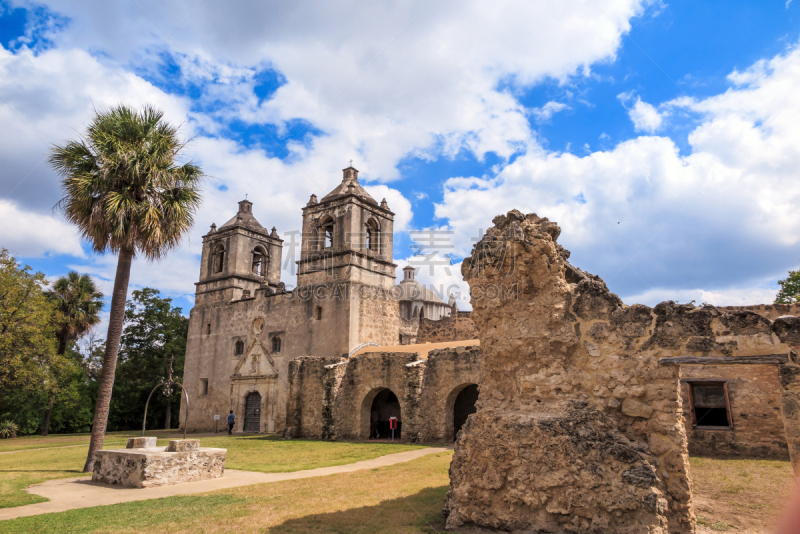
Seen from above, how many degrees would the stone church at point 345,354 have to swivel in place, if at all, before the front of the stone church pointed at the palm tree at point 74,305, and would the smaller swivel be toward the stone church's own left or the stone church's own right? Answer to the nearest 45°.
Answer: approximately 45° to the stone church's own right

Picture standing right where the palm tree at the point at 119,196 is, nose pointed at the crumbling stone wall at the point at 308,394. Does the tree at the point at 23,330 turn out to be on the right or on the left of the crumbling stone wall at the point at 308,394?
left

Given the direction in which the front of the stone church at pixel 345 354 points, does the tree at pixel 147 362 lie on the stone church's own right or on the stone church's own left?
on the stone church's own right

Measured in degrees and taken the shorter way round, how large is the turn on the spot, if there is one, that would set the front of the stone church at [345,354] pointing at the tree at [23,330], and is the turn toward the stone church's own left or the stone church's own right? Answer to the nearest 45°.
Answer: approximately 45° to the stone church's own right

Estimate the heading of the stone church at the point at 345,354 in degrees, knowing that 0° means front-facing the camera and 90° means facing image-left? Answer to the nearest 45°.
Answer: approximately 45°

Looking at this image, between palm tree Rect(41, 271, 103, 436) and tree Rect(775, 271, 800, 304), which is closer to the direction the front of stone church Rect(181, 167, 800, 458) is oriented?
the palm tree

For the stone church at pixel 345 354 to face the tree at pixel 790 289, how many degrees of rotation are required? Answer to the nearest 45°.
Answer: approximately 135° to its left

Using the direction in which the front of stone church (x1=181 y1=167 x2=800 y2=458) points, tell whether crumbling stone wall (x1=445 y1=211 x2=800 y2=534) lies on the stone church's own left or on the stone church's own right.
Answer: on the stone church's own left
